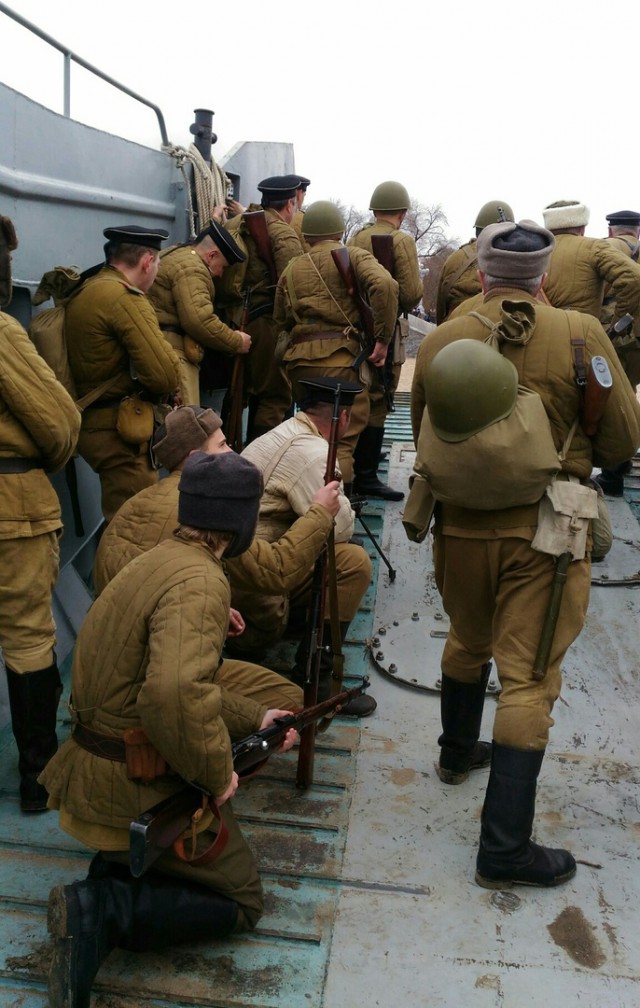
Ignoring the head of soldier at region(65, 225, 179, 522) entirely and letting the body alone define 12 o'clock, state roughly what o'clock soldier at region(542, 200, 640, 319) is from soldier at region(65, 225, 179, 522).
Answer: soldier at region(542, 200, 640, 319) is roughly at 1 o'clock from soldier at region(65, 225, 179, 522).

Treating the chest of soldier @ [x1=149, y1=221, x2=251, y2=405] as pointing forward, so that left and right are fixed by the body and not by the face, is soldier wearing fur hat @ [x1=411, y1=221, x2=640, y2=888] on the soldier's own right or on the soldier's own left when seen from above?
on the soldier's own right

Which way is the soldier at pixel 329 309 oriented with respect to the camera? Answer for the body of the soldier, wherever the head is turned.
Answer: away from the camera

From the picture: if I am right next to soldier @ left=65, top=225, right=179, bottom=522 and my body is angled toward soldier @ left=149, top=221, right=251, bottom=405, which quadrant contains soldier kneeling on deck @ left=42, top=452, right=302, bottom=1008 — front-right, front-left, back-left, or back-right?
back-right

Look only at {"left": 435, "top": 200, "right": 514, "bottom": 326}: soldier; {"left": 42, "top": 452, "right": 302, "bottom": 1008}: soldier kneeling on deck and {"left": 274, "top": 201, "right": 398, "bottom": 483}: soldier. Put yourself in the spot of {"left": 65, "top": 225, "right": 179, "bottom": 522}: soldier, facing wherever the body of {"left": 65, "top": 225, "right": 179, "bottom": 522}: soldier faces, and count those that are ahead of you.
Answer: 2

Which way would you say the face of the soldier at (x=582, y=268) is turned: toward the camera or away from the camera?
away from the camera

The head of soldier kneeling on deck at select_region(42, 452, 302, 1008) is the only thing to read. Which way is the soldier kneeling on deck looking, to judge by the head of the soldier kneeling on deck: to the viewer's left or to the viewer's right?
to the viewer's right

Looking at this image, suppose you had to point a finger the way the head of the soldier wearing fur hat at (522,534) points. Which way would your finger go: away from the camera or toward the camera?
away from the camera

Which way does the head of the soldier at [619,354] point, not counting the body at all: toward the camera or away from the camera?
away from the camera

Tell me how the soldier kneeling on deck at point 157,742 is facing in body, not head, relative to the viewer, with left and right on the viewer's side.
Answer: facing away from the viewer and to the right of the viewer

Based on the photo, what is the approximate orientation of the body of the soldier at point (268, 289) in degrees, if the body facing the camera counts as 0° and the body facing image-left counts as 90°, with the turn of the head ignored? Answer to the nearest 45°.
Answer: approximately 225°
